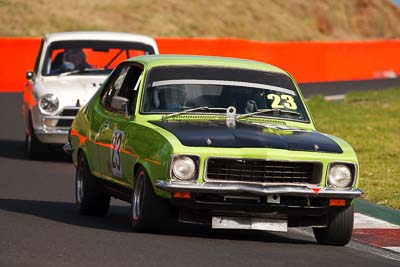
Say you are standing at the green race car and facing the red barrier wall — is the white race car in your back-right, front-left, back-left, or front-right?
front-left

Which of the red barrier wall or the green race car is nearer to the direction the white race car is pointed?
the green race car

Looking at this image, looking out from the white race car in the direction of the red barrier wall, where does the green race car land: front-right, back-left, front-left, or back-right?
back-right

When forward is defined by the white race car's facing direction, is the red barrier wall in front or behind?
behind

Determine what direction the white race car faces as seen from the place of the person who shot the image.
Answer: facing the viewer

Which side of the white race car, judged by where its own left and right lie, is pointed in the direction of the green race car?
front
